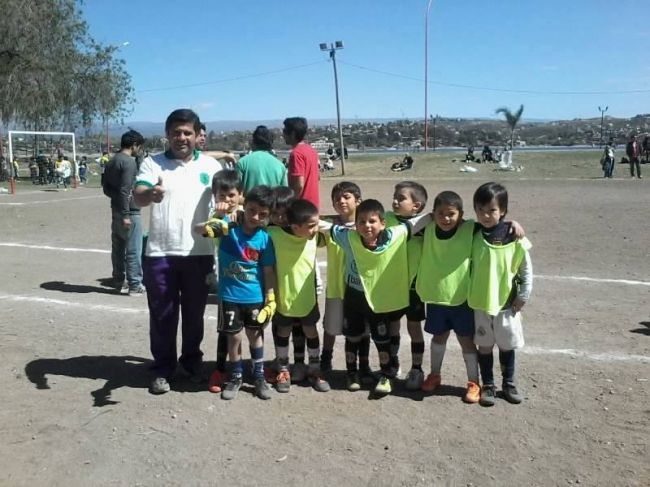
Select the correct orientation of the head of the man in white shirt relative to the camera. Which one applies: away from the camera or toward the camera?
toward the camera

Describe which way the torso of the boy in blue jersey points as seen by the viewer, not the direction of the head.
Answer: toward the camera

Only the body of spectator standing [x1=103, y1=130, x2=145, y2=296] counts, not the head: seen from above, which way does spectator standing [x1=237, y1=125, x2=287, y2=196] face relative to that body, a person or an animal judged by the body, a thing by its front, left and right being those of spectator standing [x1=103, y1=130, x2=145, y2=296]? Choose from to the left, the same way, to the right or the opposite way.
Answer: to the left

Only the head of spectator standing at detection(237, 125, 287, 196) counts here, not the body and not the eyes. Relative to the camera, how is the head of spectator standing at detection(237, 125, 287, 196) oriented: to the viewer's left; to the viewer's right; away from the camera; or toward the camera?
away from the camera

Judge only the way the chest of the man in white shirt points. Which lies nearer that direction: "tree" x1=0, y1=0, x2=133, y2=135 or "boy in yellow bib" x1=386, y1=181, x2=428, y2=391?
the boy in yellow bib

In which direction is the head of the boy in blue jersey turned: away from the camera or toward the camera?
toward the camera

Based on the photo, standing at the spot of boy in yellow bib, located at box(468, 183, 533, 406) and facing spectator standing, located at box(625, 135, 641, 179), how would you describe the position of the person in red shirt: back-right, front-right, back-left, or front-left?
front-left

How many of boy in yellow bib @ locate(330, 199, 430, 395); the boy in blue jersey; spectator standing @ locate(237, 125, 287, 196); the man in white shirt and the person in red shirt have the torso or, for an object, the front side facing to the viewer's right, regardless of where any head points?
0

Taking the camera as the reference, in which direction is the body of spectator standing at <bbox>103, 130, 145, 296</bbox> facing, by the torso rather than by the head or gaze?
to the viewer's right

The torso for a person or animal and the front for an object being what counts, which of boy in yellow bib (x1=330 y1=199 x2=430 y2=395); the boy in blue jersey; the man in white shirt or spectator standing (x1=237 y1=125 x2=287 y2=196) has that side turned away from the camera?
the spectator standing

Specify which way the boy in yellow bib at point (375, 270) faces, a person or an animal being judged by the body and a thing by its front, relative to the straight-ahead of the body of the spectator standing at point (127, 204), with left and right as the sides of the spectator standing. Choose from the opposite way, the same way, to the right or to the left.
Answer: to the right

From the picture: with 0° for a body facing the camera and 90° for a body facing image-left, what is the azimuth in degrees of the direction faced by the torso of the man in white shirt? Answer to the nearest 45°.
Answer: approximately 0°

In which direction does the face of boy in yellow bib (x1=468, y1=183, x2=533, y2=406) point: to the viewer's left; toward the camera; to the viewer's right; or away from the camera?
toward the camera

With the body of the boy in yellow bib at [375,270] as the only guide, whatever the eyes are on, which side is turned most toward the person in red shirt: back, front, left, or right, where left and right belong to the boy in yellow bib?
back

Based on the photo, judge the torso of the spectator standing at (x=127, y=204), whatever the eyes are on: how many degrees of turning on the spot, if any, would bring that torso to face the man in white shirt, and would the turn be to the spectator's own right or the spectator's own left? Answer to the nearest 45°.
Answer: approximately 90° to the spectator's own right
